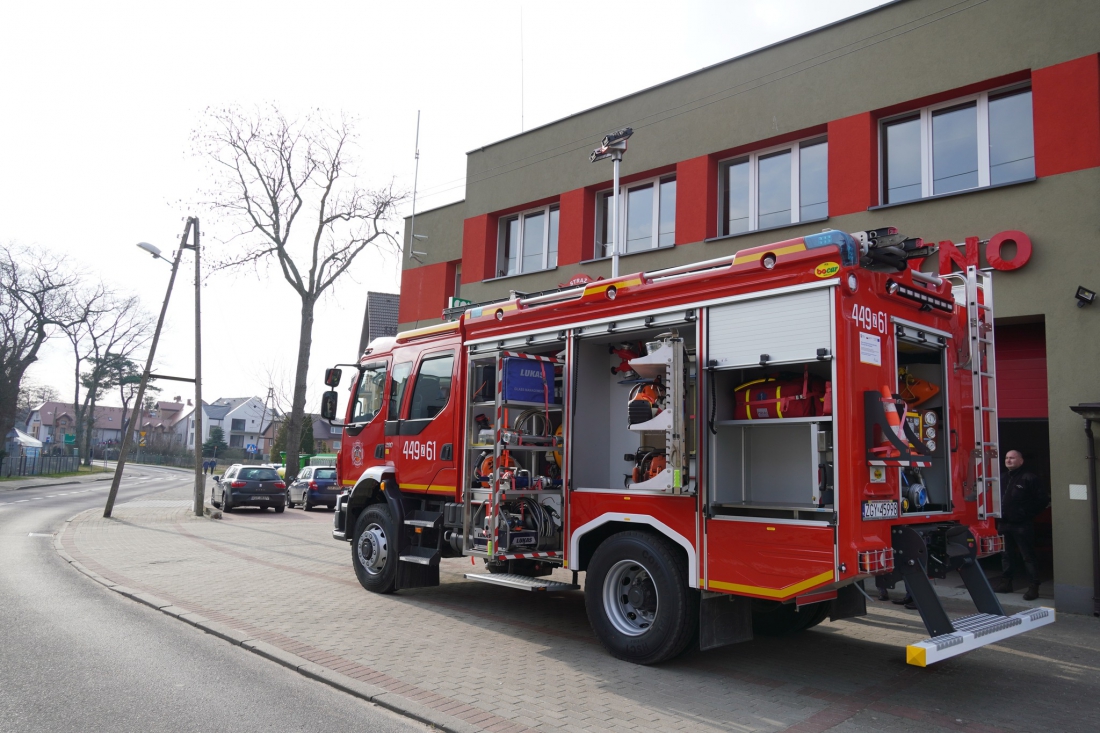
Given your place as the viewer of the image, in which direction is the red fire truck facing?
facing away from the viewer and to the left of the viewer

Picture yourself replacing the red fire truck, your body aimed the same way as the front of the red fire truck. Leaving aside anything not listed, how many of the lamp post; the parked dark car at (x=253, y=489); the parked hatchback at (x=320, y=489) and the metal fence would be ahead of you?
4

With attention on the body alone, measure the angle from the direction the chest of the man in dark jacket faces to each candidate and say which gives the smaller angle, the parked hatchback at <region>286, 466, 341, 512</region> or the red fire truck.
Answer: the red fire truck

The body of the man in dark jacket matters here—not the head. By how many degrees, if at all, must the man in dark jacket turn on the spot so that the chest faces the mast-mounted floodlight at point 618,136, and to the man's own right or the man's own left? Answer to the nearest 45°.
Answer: approximately 45° to the man's own right

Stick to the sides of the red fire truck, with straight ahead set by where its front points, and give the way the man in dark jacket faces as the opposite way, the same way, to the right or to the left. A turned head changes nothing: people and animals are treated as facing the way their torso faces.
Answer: to the left

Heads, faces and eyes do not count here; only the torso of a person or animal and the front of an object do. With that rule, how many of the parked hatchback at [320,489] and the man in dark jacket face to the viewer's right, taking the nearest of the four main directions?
0

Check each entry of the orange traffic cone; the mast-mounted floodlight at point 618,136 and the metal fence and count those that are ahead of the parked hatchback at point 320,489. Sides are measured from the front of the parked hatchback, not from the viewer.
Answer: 1

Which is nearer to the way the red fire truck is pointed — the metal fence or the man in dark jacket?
the metal fence

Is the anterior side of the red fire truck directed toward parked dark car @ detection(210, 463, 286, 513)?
yes

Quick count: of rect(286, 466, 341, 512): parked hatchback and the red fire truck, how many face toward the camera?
0

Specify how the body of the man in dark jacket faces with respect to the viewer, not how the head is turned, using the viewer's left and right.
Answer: facing the viewer and to the left of the viewer

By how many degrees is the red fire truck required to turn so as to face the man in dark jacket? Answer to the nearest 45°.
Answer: approximately 90° to its right
